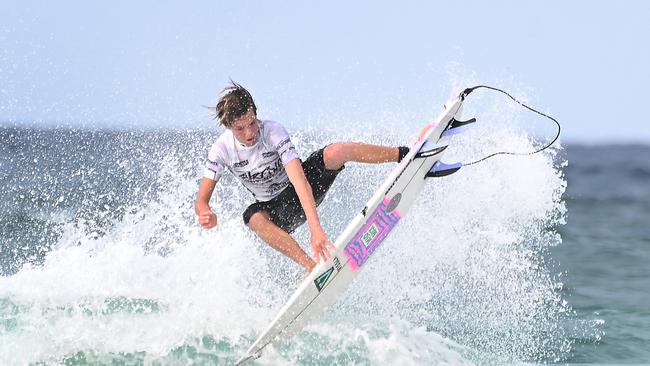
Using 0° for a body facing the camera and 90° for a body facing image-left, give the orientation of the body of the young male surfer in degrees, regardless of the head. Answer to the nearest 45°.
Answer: approximately 0°
